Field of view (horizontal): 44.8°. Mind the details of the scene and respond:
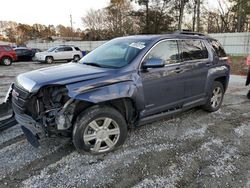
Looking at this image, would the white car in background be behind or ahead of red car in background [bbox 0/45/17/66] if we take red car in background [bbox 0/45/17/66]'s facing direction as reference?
behind

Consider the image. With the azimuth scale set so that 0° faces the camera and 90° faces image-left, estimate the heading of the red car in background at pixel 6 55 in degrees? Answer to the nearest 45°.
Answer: approximately 90°
